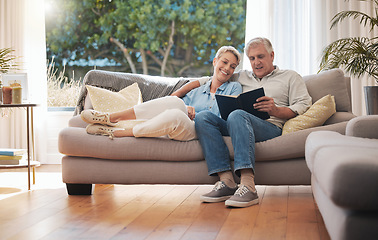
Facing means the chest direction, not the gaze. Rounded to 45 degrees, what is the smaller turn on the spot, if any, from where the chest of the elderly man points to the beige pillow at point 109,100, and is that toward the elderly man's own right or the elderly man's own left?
approximately 45° to the elderly man's own right

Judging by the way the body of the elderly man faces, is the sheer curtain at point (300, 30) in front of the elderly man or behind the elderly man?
behind

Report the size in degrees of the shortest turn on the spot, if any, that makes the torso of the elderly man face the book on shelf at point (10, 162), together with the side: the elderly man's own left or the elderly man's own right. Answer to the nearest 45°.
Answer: approximately 45° to the elderly man's own right
